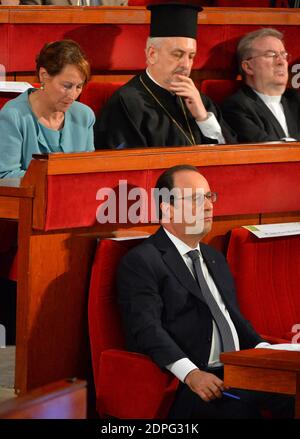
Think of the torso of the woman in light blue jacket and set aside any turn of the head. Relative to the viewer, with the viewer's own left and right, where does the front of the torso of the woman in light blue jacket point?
facing the viewer and to the right of the viewer

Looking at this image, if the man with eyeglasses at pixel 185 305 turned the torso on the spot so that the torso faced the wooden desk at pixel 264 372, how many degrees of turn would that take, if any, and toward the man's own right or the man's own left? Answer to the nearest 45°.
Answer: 0° — they already face it

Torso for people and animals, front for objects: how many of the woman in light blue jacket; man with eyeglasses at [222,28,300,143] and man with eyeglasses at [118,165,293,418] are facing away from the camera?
0

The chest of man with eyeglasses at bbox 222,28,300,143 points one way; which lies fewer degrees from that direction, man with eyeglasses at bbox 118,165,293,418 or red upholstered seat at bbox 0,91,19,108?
the man with eyeglasses

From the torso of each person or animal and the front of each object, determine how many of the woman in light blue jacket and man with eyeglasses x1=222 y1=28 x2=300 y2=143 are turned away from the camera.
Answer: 0

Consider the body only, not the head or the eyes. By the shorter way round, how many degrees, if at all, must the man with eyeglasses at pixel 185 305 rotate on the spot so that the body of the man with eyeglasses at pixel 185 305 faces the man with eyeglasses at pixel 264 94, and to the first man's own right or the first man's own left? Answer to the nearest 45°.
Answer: approximately 135° to the first man's own left

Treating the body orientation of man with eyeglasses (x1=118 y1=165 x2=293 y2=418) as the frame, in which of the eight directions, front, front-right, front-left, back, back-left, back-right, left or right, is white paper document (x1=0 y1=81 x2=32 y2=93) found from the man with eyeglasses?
back

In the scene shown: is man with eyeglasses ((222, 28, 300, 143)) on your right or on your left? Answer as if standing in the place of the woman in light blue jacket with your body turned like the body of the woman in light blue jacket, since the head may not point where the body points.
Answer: on your left

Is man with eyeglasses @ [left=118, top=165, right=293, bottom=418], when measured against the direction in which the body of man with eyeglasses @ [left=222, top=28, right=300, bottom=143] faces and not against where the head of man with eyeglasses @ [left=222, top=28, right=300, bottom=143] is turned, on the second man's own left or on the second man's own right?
on the second man's own right

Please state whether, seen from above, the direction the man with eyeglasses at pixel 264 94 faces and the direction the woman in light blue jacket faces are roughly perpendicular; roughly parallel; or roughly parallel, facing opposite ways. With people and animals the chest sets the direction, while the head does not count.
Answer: roughly parallel

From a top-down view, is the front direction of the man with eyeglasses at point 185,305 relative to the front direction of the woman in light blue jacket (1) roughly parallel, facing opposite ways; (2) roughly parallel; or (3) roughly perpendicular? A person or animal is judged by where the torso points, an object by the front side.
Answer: roughly parallel

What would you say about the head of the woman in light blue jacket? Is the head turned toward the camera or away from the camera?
toward the camera
